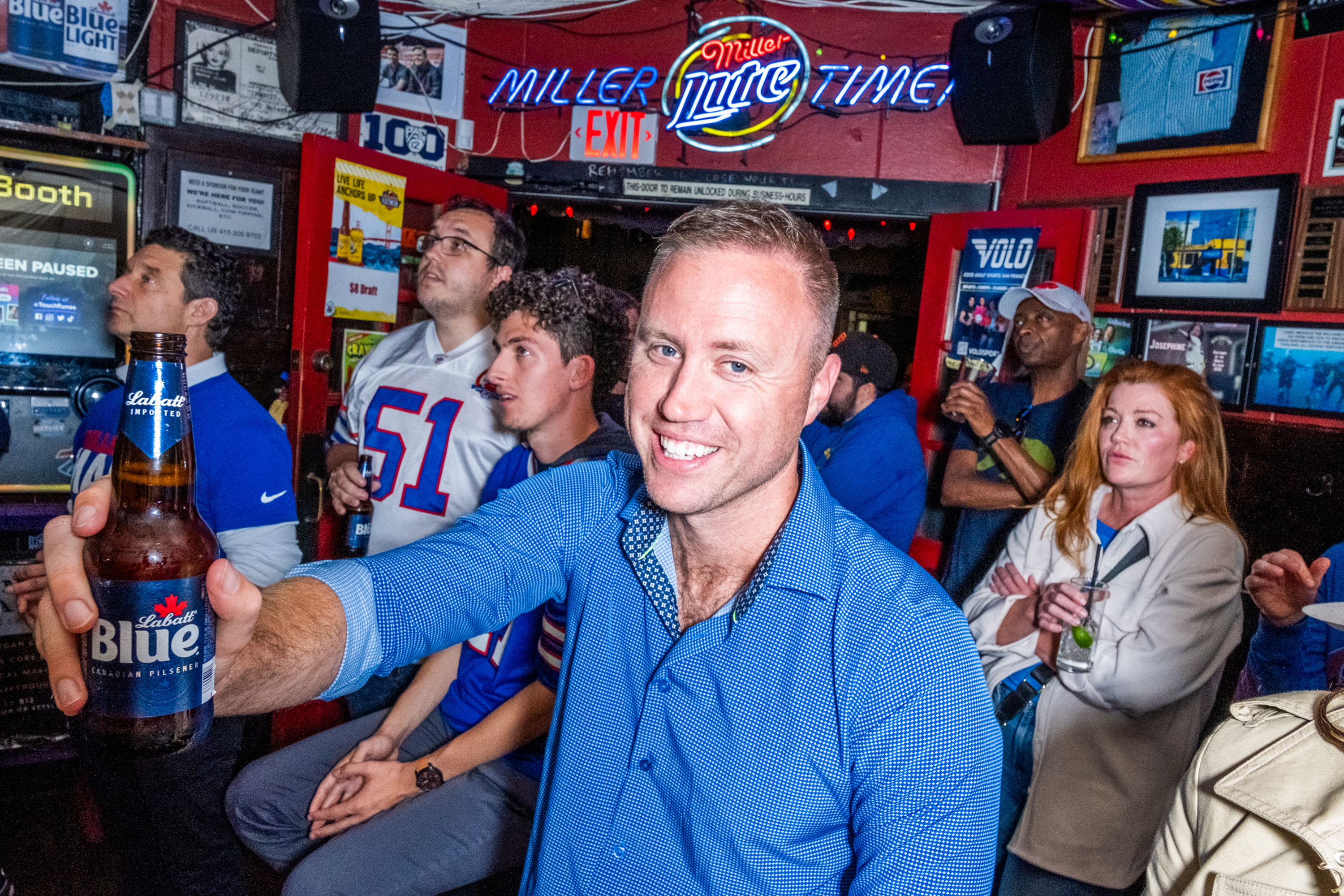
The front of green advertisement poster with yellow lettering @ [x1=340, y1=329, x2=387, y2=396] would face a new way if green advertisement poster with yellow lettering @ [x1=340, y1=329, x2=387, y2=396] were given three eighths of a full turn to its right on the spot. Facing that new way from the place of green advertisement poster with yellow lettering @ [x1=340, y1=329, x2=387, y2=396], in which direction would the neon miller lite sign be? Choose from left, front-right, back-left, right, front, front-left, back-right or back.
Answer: back-right

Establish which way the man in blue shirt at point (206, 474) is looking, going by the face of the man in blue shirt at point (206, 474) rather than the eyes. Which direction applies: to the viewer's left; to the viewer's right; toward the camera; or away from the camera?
to the viewer's left

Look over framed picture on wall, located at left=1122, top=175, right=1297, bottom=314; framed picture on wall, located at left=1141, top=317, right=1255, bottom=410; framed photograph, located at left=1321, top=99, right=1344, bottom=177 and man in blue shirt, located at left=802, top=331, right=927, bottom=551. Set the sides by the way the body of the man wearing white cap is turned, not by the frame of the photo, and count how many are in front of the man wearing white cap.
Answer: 1

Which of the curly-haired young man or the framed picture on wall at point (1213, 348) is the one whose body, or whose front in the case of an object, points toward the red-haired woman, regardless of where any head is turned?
the framed picture on wall

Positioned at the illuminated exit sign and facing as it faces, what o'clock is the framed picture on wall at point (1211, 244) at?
The framed picture on wall is roughly at 10 o'clock from the illuminated exit sign.

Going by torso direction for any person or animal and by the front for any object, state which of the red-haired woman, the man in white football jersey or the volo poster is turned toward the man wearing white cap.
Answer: the volo poster

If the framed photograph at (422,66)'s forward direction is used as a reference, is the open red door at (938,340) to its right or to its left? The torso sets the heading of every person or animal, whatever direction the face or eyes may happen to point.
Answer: on its left

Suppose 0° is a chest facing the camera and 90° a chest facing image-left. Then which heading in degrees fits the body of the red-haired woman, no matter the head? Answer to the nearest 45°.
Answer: approximately 45°

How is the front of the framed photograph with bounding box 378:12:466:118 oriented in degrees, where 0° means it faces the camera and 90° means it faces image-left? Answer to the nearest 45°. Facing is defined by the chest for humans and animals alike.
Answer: approximately 0°

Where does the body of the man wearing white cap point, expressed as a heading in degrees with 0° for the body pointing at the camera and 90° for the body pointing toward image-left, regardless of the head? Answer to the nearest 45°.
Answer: approximately 45°
